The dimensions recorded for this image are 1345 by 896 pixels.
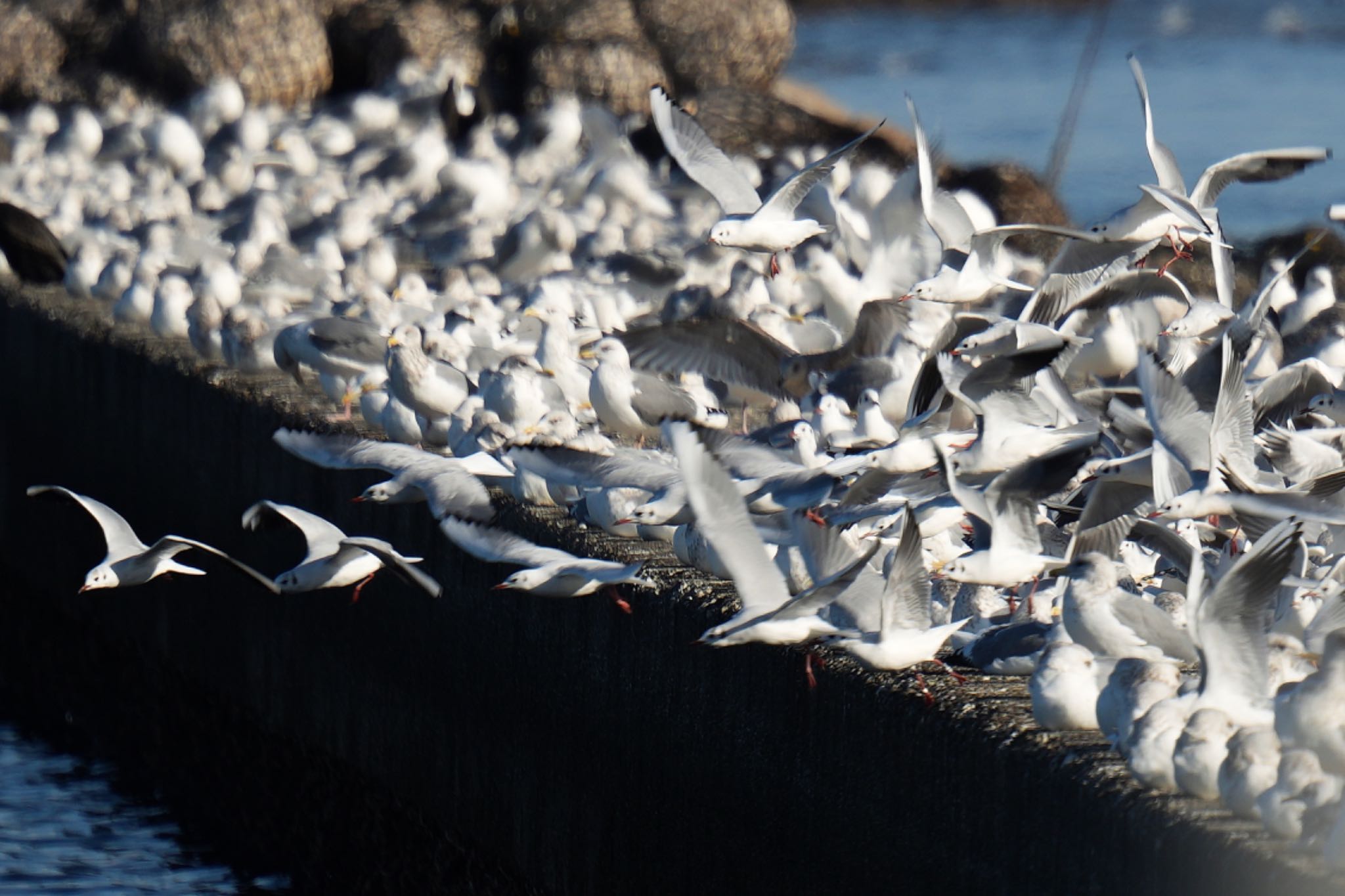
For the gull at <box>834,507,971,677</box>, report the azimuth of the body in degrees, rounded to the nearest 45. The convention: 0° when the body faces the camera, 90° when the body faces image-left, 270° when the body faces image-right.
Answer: approximately 90°

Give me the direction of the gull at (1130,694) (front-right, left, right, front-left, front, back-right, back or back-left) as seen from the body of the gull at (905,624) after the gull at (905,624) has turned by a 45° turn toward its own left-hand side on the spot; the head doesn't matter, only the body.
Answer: left

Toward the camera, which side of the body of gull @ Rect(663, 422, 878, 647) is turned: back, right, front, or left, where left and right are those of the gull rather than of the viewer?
left

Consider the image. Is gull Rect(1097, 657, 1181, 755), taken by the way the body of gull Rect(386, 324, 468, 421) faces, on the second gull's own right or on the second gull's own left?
on the second gull's own left

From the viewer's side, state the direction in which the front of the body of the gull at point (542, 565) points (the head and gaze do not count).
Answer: to the viewer's left

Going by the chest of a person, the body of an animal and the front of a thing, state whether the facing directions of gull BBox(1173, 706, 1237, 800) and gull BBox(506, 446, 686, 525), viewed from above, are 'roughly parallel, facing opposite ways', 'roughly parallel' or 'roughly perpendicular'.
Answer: roughly perpendicular

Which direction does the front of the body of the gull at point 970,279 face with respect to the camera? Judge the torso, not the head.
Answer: to the viewer's left

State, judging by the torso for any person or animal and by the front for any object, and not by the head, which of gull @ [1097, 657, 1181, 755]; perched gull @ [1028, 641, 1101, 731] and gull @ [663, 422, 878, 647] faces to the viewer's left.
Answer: gull @ [663, 422, 878, 647]

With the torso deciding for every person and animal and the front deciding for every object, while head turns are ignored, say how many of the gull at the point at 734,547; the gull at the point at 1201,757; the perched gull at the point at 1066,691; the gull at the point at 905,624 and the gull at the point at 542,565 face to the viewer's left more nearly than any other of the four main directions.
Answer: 3
